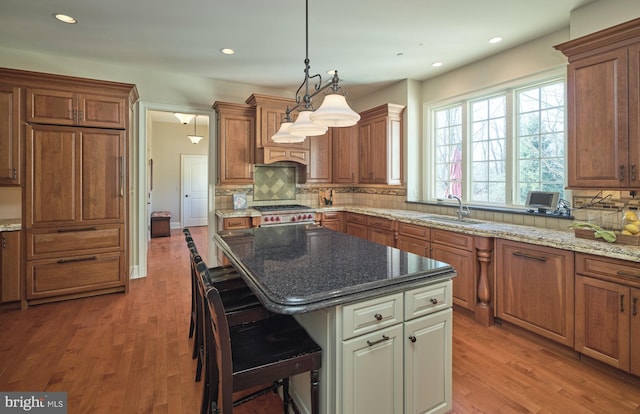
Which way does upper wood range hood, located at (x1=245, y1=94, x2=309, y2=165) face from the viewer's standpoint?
toward the camera

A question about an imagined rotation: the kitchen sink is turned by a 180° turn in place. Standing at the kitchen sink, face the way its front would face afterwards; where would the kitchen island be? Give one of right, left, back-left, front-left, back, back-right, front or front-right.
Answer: back-right

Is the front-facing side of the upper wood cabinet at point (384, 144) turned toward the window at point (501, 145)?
no

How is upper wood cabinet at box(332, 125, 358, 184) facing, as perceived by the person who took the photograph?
facing the viewer

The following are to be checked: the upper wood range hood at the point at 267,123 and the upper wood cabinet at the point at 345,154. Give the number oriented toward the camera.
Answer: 2

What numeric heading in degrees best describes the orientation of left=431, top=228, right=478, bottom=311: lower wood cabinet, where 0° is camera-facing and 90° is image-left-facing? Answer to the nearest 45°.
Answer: approximately 45°

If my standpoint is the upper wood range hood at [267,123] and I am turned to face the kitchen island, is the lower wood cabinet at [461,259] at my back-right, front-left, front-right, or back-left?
front-left

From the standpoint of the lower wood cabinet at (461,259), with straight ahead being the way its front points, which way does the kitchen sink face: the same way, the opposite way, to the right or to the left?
the same way

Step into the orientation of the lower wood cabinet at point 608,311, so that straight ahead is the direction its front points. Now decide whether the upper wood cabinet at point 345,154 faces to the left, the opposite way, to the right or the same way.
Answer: to the left

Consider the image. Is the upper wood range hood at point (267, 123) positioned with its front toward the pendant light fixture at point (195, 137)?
no

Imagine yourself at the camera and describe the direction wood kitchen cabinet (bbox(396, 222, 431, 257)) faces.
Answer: facing the viewer and to the left of the viewer

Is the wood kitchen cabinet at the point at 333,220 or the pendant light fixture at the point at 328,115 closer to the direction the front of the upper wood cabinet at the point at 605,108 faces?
the pendant light fixture

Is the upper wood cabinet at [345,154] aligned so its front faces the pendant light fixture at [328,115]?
yes
